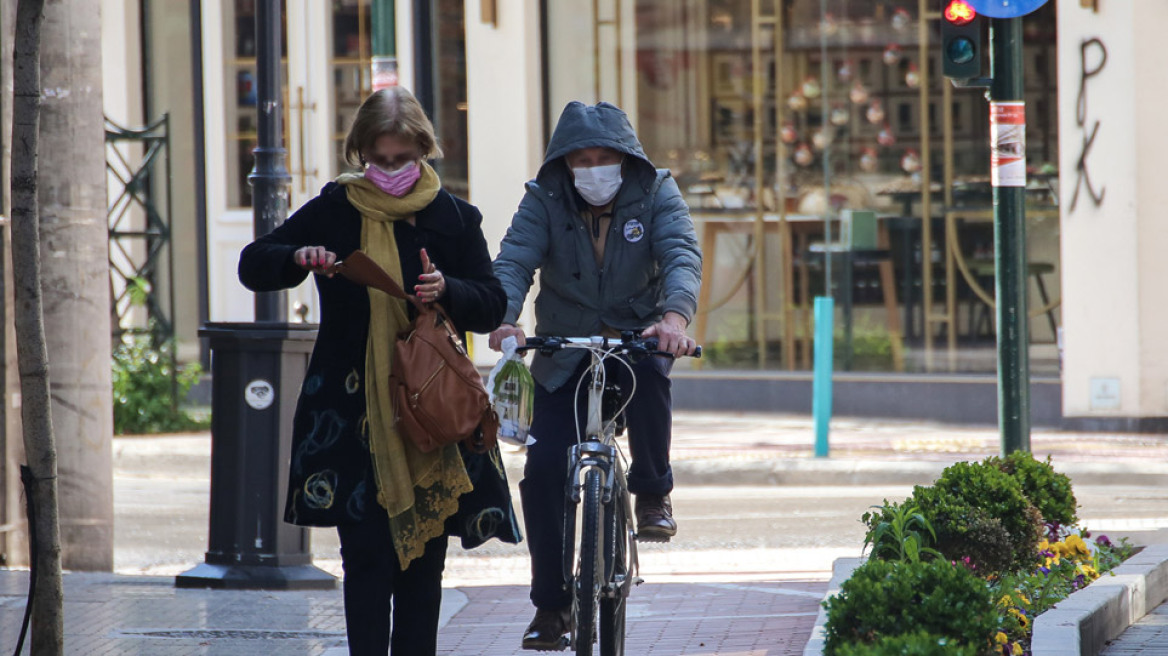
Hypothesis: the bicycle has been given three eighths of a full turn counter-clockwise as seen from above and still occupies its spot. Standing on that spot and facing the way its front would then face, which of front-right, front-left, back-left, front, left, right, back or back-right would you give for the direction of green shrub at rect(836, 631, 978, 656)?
right

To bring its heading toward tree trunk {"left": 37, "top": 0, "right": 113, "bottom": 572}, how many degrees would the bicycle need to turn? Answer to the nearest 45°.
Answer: approximately 135° to its right

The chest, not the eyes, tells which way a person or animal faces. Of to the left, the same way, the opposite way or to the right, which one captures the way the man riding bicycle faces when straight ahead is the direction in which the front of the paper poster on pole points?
the same way

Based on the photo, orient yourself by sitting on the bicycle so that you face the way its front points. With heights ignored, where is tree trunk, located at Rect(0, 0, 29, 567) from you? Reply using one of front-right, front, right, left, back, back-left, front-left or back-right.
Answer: back-right

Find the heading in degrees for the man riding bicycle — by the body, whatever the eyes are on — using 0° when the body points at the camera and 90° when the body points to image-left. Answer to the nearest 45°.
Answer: approximately 0°

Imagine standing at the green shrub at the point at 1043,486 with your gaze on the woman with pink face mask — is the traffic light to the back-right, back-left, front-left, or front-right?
back-right

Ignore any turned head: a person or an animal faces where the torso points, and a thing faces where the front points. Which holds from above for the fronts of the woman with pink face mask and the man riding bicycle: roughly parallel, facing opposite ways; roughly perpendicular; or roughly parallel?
roughly parallel

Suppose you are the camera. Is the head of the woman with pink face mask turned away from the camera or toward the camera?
toward the camera

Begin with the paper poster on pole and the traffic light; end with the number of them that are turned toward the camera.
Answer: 2

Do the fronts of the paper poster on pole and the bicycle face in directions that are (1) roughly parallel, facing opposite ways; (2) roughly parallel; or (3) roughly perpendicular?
roughly parallel

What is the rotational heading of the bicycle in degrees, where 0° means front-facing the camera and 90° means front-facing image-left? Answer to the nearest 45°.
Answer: approximately 0°

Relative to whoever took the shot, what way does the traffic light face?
facing the viewer

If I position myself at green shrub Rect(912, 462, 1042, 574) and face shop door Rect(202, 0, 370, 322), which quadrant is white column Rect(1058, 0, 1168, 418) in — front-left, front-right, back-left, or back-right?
front-right

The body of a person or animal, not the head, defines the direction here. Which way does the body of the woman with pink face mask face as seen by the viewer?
toward the camera

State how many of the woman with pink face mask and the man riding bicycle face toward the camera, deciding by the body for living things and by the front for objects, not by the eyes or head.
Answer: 2

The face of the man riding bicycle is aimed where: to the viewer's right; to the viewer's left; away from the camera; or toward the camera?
toward the camera
